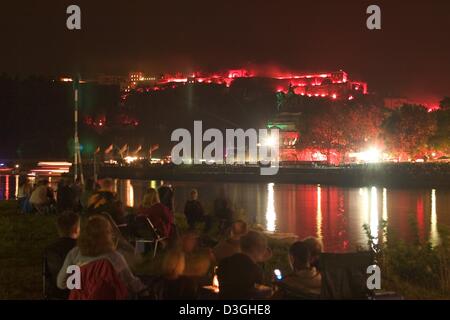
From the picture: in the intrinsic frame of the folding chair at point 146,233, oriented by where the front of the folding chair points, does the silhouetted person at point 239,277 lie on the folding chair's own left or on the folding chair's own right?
on the folding chair's own right

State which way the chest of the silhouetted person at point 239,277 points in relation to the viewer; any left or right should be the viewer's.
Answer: facing away from the viewer and to the right of the viewer

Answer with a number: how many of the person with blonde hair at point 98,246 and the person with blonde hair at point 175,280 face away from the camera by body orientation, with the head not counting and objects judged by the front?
2

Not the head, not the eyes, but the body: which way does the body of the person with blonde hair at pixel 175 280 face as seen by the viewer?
away from the camera

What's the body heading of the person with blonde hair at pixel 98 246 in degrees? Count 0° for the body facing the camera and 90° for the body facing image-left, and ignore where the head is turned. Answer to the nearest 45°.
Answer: approximately 180°

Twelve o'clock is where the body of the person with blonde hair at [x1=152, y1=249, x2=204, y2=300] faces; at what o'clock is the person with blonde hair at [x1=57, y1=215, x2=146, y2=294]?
the person with blonde hair at [x1=57, y1=215, x2=146, y2=294] is roughly at 9 o'clock from the person with blonde hair at [x1=152, y1=249, x2=204, y2=300].

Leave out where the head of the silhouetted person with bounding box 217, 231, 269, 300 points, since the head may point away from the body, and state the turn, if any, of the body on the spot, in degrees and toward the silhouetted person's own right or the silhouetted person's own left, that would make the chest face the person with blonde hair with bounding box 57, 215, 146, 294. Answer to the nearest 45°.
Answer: approximately 135° to the silhouetted person's own left

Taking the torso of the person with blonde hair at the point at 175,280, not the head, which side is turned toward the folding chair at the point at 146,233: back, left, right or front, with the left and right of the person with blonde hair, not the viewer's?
front

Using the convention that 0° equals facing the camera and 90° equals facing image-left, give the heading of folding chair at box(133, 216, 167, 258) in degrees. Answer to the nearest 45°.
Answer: approximately 225°

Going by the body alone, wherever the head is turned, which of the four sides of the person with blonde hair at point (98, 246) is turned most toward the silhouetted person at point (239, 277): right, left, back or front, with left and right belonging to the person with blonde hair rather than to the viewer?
right

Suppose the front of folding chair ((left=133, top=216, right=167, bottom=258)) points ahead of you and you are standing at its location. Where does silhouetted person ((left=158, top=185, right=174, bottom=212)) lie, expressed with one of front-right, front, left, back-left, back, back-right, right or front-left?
front-left

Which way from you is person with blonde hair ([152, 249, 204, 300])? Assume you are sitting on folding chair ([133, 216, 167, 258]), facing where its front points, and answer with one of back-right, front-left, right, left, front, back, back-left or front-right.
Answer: back-right

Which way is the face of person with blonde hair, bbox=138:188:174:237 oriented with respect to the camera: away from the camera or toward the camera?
away from the camera
